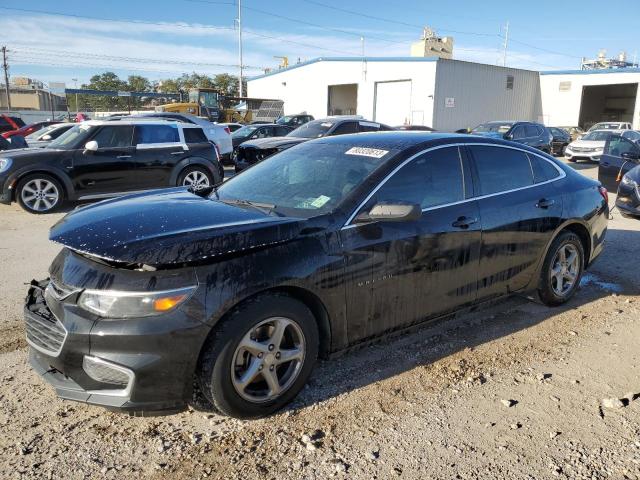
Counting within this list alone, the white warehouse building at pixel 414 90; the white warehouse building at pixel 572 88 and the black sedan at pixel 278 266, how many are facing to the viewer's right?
0

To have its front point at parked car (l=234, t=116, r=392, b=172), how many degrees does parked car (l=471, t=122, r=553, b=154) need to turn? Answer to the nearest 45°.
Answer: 0° — it already faces it

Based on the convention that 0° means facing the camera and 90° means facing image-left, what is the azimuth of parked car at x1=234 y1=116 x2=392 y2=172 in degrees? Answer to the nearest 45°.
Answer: approximately 45°

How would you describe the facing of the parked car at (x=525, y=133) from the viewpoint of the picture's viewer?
facing the viewer and to the left of the viewer

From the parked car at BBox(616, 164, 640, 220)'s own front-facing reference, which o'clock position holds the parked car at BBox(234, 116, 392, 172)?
the parked car at BBox(234, 116, 392, 172) is roughly at 2 o'clock from the parked car at BBox(616, 164, 640, 220).

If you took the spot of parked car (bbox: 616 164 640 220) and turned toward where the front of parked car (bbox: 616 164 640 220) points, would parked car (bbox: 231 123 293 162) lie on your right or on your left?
on your right

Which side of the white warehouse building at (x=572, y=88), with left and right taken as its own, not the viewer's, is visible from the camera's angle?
front

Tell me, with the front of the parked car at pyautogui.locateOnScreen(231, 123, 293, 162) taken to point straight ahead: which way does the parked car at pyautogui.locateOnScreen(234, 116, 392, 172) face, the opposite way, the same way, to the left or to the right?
the same way

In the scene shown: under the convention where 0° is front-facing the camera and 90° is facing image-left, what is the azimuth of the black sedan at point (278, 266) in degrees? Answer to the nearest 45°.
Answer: approximately 45°

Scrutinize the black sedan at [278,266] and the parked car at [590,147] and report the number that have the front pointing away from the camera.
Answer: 0

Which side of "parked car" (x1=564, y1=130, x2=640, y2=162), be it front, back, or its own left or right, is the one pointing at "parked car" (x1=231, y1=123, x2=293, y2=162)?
front

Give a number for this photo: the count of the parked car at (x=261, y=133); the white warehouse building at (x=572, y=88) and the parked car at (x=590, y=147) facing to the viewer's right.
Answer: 0

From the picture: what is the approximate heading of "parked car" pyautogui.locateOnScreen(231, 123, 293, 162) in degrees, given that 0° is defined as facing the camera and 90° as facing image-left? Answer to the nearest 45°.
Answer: approximately 45°

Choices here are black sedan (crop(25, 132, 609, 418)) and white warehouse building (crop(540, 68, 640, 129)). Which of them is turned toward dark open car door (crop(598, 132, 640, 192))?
the white warehouse building

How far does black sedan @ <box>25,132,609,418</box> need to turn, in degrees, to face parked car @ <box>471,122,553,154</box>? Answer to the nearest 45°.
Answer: approximately 180°

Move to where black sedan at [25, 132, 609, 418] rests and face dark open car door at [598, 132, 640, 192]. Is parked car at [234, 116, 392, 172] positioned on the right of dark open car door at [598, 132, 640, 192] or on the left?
left

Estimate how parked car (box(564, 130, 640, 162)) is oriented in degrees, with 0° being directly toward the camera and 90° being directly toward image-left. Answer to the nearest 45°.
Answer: approximately 45°

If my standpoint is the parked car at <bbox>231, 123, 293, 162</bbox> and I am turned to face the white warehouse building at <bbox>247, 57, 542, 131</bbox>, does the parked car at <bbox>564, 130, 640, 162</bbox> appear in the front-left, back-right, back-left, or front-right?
front-right
